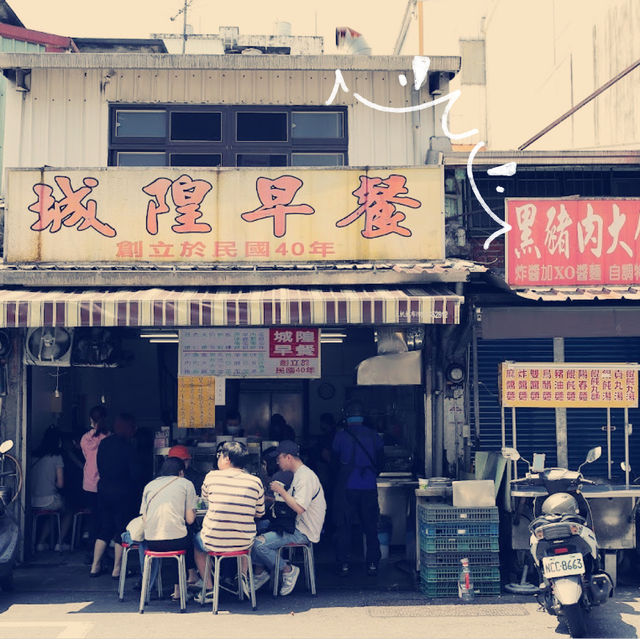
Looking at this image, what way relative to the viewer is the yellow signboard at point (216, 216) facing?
toward the camera

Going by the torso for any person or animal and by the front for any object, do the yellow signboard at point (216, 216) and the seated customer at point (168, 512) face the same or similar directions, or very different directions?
very different directions

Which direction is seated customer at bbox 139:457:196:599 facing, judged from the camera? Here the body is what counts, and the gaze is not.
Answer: away from the camera

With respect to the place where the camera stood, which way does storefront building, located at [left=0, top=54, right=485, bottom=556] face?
facing the viewer

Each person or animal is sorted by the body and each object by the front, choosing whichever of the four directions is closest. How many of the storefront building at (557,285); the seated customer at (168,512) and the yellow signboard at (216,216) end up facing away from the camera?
1

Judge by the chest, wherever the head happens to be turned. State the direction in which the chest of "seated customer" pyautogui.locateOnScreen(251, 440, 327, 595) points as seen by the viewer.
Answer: to the viewer's left

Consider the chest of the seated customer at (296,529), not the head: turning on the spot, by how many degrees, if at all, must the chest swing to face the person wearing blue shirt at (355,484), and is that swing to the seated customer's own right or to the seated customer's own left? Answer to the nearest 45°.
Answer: approximately 135° to the seated customer's own right

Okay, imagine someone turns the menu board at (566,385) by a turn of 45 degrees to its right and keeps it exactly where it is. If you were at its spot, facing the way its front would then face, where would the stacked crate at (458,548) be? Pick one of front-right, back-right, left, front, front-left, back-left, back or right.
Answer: front

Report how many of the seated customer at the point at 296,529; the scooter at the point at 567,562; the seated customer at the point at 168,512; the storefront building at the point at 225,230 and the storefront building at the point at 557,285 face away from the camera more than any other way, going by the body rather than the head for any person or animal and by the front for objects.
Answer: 2

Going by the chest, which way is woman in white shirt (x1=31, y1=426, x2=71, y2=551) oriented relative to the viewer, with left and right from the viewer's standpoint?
facing away from the viewer and to the right of the viewer

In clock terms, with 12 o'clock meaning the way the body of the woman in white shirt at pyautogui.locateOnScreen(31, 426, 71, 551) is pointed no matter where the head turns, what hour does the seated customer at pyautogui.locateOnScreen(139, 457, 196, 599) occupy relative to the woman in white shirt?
The seated customer is roughly at 4 o'clock from the woman in white shirt.

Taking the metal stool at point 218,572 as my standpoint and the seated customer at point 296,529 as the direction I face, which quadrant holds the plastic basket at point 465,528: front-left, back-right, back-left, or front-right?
front-right

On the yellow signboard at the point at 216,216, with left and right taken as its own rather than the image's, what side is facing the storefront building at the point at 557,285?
left

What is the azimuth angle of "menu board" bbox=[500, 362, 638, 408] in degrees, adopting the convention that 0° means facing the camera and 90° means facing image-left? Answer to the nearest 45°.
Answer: approximately 0°
